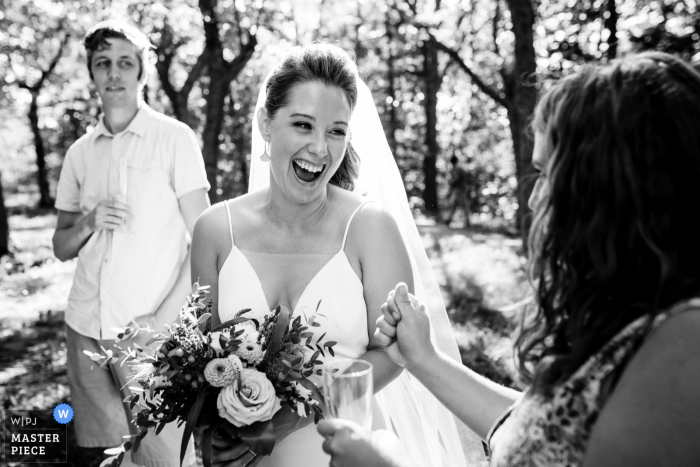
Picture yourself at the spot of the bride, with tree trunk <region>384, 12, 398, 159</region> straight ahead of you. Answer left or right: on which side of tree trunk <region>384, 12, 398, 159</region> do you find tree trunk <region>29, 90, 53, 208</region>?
left

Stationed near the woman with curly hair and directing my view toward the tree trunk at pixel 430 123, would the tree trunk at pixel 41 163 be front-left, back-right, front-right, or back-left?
front-left

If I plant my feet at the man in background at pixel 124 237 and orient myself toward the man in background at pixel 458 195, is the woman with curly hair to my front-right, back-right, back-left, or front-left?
back-right

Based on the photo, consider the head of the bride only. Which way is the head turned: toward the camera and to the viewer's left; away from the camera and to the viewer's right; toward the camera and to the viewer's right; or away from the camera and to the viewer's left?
toward the camera and to the viewer's right

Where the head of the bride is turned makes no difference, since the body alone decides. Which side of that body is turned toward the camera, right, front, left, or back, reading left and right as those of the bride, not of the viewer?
front

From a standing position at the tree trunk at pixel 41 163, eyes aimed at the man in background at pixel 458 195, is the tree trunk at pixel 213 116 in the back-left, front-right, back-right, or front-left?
front-right

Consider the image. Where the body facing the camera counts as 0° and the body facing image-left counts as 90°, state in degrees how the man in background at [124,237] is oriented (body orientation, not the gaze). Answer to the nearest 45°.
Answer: approximately 45°

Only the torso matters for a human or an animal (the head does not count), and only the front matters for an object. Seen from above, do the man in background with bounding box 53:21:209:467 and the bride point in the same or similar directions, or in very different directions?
same or similar directions

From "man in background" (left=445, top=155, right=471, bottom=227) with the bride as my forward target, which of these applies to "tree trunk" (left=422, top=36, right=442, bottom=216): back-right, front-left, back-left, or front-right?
back-right

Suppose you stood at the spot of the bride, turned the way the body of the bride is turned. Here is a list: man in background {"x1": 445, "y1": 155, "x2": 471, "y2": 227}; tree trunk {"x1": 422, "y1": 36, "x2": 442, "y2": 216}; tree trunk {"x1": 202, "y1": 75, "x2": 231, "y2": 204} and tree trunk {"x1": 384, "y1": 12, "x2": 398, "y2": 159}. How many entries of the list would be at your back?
4

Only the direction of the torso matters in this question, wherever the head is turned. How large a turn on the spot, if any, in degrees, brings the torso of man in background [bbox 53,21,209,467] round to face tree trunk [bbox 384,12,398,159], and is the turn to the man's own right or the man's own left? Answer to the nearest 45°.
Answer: approximately 180°

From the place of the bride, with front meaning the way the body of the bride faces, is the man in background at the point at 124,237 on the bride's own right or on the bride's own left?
on the bride's own right
